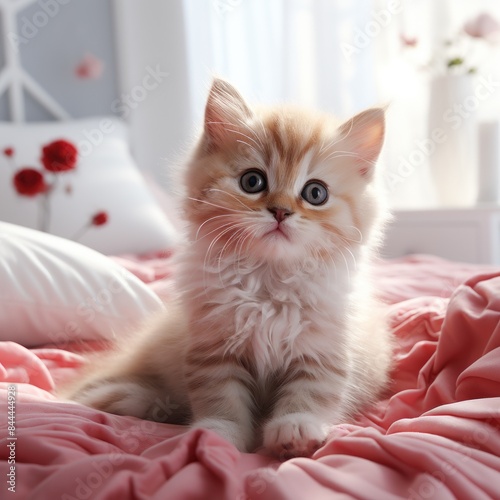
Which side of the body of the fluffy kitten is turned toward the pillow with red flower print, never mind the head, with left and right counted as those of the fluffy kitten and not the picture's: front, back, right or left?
back

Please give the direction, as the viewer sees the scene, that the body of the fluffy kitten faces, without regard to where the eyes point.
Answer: toward the camera

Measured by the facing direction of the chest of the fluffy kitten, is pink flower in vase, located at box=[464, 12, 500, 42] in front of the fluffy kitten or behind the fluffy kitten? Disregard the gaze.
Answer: behind

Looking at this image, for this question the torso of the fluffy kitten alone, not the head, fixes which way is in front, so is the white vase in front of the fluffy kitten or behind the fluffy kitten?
behind

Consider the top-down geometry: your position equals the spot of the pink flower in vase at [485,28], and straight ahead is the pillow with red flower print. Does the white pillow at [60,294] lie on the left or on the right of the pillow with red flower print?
left

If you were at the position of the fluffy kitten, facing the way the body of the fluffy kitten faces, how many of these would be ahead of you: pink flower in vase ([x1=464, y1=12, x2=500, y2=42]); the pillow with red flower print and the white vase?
0
